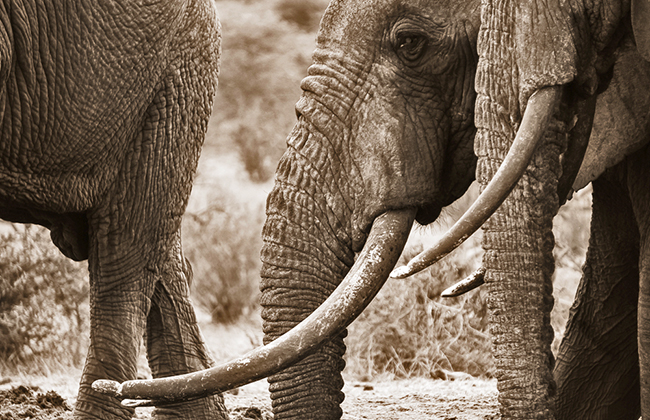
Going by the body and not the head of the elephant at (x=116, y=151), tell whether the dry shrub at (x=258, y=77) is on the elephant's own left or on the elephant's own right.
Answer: on the elephant's own right

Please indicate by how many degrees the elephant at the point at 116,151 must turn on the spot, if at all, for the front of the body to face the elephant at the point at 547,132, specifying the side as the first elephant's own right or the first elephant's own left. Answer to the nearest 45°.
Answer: approximately 135° to the first elephant's own left

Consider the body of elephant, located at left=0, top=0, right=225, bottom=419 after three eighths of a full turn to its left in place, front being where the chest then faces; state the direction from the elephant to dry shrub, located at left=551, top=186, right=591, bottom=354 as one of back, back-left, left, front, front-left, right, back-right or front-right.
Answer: left

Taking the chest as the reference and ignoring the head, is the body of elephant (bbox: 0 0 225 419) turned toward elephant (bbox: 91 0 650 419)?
no
